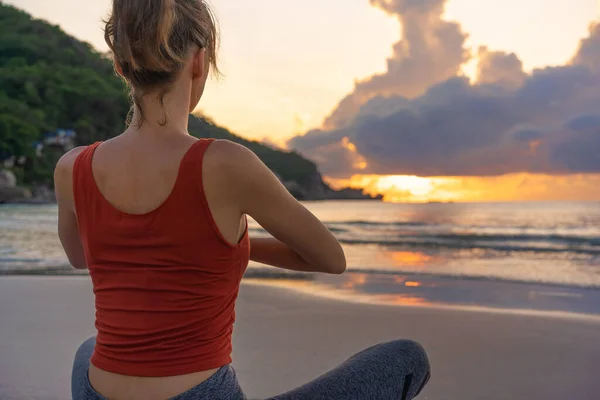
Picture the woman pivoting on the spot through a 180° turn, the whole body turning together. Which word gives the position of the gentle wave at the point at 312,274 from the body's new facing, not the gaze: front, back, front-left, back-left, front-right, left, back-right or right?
back-right

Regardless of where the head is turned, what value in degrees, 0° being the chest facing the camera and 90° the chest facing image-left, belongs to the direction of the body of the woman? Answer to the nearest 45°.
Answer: approximately 225°

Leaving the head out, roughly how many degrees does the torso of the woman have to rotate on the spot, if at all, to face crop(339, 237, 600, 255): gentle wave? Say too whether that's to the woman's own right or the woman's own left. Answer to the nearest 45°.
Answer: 0° — they already face it
